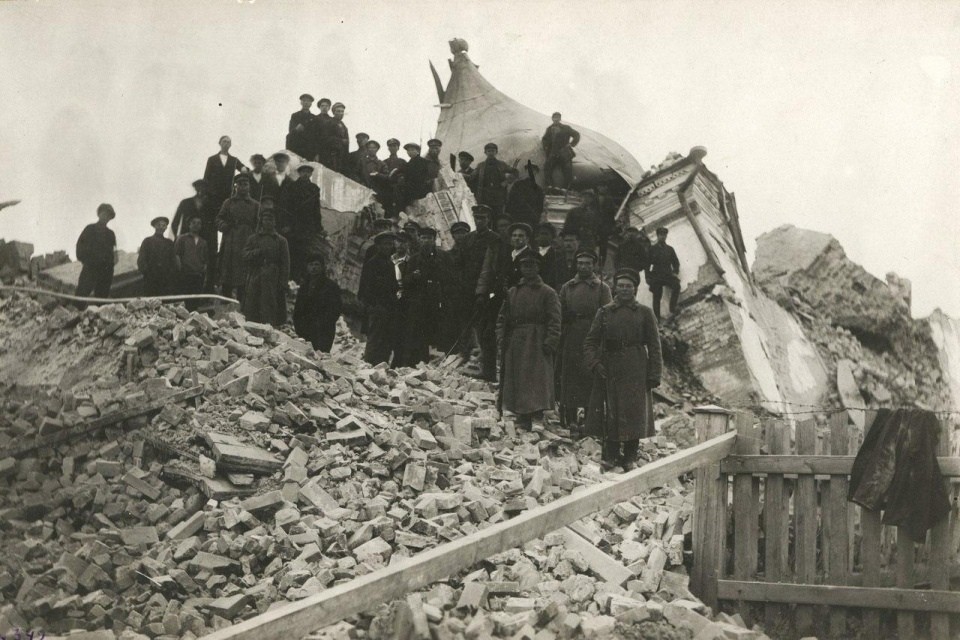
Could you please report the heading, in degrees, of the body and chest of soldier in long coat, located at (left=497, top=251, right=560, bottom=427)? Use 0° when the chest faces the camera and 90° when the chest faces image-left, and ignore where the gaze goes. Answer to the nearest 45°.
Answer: approximately 0°

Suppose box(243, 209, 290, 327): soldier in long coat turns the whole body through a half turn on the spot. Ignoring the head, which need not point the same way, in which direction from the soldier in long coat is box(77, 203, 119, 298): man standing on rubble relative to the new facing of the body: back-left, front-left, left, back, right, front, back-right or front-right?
left

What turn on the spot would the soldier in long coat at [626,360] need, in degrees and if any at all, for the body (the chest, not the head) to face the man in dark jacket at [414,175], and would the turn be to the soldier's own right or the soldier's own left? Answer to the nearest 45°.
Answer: approximately 135° to the soldier's own right

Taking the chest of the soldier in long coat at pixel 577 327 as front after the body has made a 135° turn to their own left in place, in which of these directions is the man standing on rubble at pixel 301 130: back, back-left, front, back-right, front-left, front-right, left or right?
left

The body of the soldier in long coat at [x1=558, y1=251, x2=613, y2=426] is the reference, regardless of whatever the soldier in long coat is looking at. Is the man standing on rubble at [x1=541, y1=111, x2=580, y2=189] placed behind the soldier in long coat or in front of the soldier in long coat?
behind

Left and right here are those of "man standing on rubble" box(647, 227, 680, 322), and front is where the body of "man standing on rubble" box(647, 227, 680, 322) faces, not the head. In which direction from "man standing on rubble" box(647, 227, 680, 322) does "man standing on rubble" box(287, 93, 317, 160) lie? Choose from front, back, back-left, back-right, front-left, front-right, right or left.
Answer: right
